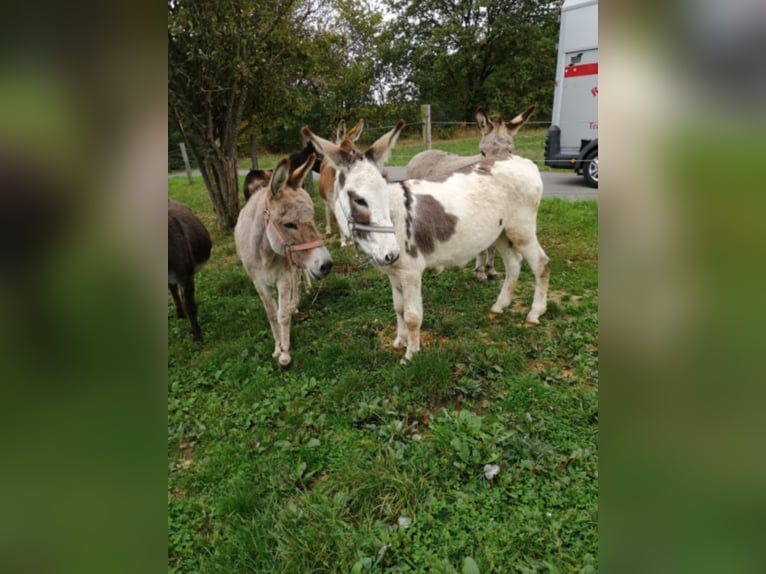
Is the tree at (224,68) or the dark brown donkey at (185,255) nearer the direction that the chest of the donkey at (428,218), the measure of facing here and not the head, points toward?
the dark brown donkey

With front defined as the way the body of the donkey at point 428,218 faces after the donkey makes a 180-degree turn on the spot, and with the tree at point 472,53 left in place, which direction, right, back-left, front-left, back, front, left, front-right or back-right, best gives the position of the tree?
front-left

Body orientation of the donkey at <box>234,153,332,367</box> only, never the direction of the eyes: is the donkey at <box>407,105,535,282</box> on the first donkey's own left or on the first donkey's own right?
on the first donkey's own left

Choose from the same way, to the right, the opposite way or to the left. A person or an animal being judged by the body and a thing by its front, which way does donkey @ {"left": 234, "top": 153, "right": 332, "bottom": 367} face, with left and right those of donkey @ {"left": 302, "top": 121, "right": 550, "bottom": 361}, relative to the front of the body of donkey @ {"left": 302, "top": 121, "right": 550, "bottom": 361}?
to the left

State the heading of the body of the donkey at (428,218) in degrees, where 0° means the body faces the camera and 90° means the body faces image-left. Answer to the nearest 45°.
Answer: approximately 45°

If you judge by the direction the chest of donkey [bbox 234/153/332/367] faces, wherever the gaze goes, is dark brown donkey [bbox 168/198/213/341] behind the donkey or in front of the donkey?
behind

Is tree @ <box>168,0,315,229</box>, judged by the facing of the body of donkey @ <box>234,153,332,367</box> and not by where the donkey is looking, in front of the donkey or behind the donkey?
behind

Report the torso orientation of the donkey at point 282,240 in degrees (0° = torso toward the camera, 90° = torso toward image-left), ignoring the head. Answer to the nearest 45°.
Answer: approximately 315°
